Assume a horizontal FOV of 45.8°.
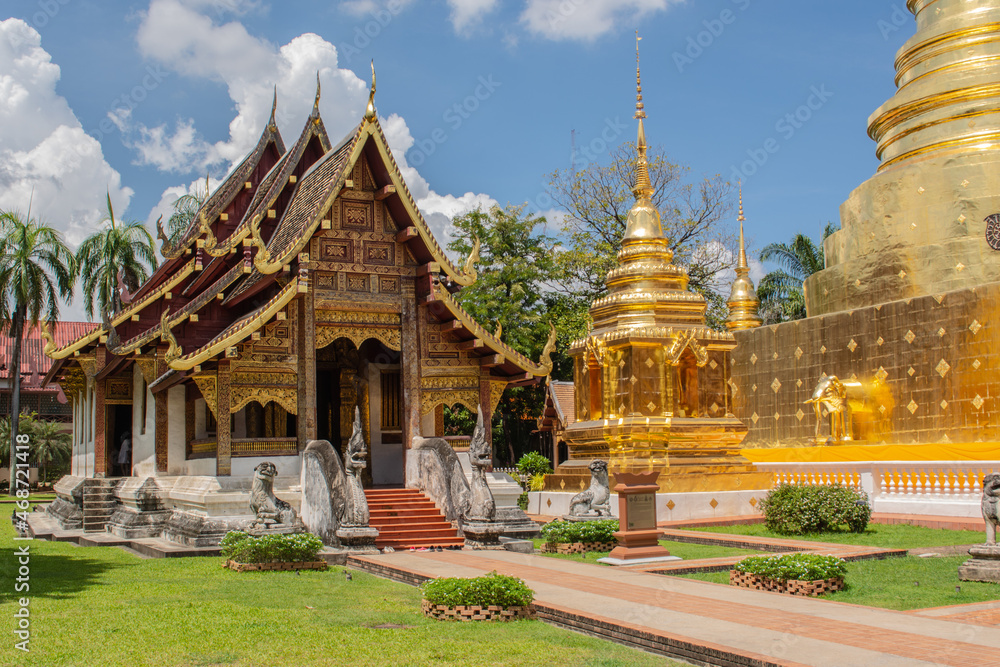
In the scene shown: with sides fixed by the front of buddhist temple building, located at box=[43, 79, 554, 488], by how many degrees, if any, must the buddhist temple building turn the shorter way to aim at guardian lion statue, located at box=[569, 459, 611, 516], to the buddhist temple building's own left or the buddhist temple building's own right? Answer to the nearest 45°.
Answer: approximately 45° to the buddhist temple building's own left

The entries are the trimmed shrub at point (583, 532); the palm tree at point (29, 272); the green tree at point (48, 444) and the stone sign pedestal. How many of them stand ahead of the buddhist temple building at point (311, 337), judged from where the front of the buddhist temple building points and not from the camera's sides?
2

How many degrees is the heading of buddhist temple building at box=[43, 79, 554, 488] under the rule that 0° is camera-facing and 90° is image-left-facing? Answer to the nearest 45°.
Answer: approximately 315°

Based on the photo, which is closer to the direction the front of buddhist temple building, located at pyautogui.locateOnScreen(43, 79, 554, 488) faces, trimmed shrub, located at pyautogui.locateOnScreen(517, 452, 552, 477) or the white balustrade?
the white balustrade

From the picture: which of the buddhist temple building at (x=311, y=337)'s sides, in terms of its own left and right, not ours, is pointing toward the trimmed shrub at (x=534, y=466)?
left

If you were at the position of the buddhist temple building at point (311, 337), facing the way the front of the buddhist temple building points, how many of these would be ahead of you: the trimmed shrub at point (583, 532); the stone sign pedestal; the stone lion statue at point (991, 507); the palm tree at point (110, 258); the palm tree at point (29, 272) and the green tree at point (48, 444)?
3

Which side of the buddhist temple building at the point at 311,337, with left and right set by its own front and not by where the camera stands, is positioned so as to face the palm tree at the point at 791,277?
left

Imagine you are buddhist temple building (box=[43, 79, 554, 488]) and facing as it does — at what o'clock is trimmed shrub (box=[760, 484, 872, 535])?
The trimmed shrub is roughly at 11 o'clock from the buddhist temple building.

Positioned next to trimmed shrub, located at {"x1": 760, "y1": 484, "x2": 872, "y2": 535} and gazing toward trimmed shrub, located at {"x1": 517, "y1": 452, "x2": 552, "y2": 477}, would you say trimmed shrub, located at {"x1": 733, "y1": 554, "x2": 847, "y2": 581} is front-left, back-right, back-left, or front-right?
back-left

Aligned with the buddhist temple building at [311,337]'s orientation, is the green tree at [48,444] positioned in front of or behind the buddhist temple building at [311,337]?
behind

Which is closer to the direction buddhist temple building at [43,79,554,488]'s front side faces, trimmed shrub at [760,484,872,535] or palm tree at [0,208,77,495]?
the trimmed shrub

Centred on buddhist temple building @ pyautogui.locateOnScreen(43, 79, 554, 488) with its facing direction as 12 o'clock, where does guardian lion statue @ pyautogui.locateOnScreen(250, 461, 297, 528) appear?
The guardian lion statue is roughly at 2 o'clock from the buddhist temple building.
